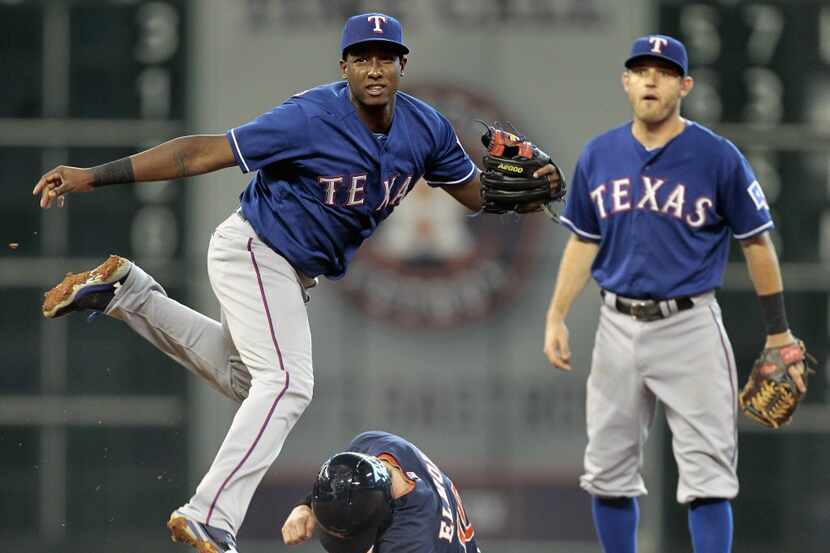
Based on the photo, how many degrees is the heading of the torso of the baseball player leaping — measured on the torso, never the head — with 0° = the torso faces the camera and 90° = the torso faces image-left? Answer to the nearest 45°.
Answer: approximately 315°
